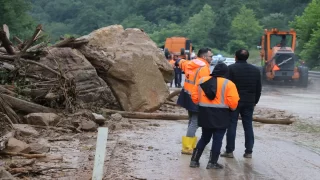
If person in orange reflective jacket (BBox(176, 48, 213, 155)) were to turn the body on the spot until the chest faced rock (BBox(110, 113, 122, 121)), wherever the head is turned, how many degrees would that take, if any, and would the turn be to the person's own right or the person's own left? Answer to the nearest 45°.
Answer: approximately 90° to the person's own left

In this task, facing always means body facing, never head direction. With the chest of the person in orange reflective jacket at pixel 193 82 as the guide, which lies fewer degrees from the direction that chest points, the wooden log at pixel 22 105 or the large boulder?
the large boulder
